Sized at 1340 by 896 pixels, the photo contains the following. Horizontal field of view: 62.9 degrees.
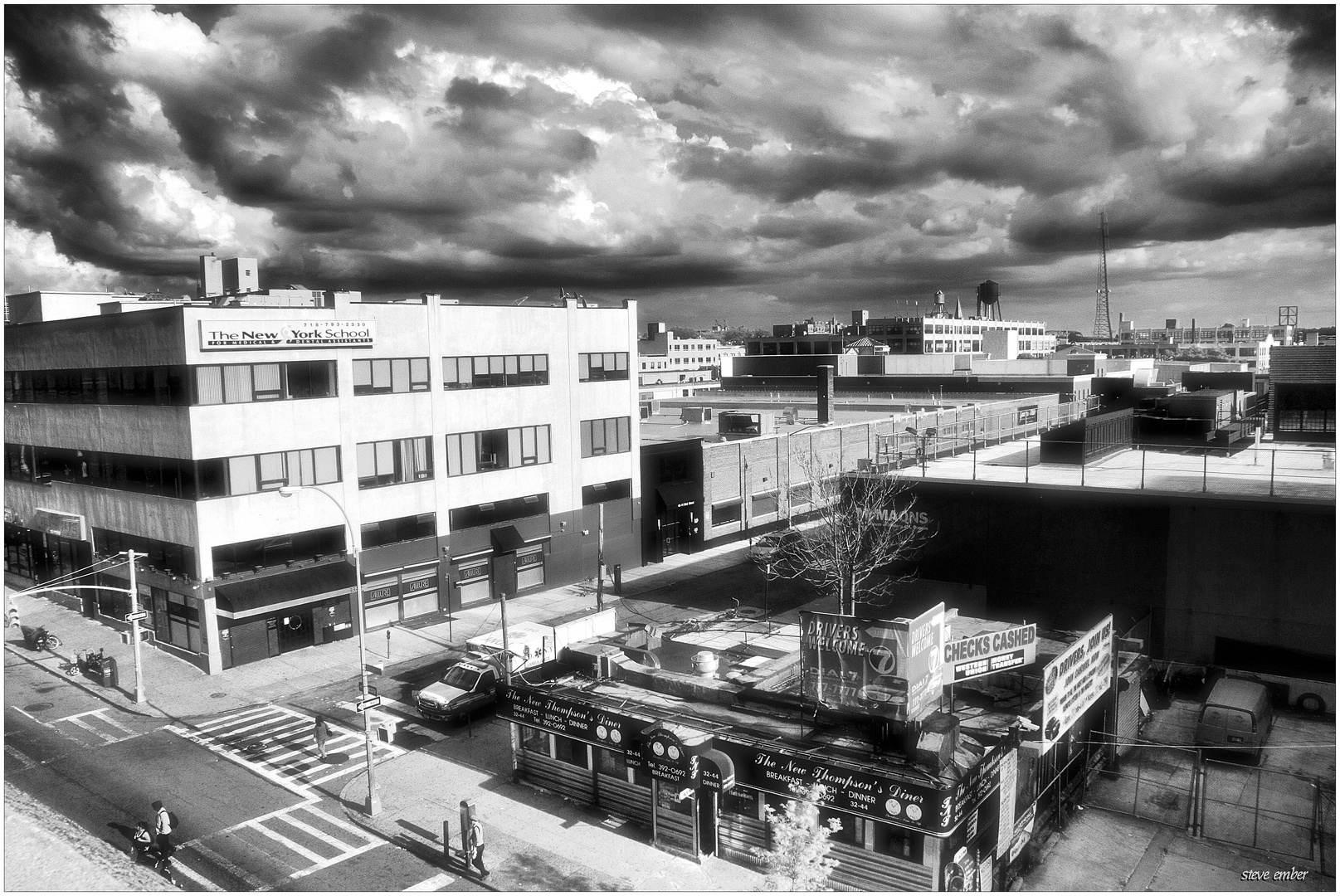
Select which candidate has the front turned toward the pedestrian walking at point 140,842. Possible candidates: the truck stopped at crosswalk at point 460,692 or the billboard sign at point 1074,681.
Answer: the truck stopped at crosswalk

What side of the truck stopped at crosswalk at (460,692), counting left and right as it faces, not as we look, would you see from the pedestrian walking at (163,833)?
front

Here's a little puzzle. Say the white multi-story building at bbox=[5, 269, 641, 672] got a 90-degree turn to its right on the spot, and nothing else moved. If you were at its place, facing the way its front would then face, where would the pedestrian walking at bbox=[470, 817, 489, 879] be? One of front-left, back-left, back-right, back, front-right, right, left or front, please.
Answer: front-left

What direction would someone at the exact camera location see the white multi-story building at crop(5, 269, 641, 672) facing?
facing the viewer and to the right of the viewer

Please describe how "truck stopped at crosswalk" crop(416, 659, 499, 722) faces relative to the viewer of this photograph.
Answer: facing the viewer and to the left of the viewer

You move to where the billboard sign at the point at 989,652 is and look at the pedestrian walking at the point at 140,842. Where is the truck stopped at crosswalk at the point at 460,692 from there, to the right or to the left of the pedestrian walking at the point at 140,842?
right

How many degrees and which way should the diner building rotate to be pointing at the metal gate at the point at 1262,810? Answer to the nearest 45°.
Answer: approximately 135° to its left

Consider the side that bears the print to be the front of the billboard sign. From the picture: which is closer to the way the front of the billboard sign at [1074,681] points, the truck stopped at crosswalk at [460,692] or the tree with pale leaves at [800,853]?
the tree with pale leaves

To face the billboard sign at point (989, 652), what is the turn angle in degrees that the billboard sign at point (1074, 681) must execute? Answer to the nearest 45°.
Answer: approximately 90° to its right

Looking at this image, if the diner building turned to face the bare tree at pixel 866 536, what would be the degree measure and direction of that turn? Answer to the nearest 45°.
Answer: approximately 135° to its right

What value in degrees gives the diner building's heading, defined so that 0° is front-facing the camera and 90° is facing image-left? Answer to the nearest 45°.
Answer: approximately 45°
